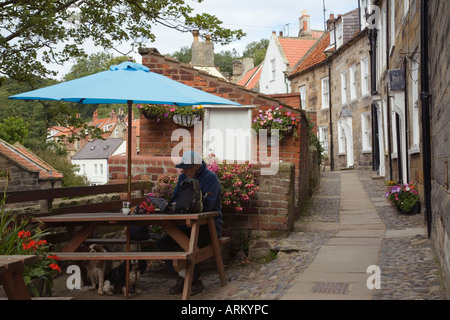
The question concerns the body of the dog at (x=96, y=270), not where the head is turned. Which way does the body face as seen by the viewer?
toward the camera

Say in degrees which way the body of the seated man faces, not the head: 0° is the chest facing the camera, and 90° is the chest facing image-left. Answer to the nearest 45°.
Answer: approximately 45°

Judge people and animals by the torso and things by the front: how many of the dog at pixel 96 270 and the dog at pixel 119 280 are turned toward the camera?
1

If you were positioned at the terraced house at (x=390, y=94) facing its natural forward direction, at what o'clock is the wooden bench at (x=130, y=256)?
The wooden bench is roughly at 11 o'clock from the terraced house.

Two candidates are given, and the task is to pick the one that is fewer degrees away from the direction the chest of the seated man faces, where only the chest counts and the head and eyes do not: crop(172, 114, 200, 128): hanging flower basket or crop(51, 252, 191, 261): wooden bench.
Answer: the wooden bench

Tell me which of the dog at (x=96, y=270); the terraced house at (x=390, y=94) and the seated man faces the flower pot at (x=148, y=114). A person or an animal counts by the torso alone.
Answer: the terraced house

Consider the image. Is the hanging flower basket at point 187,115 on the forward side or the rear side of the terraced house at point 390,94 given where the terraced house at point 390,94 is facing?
on the forward side

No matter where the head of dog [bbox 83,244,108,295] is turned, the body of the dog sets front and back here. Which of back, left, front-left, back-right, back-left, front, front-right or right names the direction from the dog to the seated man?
left

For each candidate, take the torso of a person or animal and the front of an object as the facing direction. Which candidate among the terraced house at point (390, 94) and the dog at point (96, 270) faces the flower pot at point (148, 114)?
the terraced house

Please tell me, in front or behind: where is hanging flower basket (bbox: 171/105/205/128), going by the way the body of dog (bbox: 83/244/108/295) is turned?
behind

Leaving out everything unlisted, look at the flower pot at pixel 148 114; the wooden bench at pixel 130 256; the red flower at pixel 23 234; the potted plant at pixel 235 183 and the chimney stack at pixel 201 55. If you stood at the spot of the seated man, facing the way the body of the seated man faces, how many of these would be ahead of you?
2
